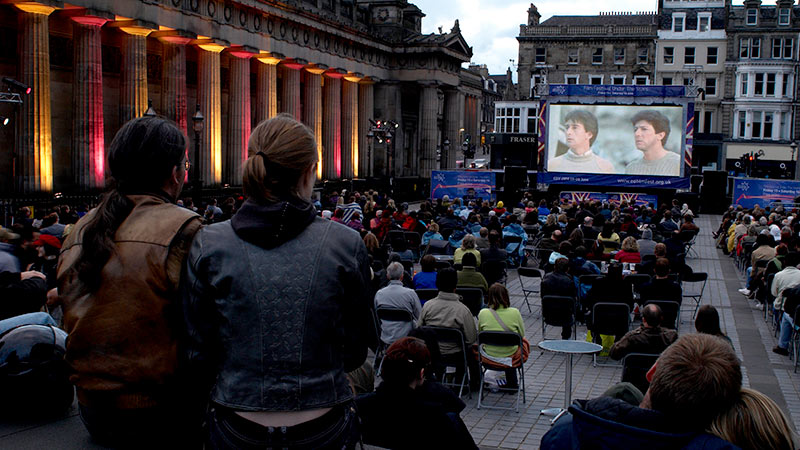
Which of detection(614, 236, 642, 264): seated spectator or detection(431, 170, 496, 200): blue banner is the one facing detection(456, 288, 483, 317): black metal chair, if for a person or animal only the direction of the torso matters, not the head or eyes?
the blue banner

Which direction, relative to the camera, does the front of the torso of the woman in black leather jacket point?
away from the camera

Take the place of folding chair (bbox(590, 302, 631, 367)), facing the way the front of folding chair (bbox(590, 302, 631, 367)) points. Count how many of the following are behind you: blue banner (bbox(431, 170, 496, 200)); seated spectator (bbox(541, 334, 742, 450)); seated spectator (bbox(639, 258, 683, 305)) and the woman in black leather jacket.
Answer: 2

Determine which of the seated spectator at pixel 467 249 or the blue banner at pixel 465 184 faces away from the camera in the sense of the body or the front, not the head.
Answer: the seated spectator

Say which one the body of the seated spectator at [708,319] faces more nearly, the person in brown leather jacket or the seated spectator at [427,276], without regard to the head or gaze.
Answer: the seated spectator

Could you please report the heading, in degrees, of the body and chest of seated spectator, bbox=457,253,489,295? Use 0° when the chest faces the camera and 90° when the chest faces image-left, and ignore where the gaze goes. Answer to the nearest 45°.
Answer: approximately 180°

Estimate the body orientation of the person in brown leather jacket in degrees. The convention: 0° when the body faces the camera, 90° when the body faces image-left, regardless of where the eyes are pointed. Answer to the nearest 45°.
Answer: approximately 225°

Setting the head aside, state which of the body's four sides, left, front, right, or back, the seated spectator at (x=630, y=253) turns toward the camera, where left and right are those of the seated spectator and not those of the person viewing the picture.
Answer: back

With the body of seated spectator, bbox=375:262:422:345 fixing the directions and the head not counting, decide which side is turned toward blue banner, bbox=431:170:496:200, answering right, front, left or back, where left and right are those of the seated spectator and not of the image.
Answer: front

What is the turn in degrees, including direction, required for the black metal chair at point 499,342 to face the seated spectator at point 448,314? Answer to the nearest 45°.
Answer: approximately 90° to its left

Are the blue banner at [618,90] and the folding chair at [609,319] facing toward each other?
yes

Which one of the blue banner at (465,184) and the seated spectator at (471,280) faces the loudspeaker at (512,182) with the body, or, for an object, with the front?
the seated spectator

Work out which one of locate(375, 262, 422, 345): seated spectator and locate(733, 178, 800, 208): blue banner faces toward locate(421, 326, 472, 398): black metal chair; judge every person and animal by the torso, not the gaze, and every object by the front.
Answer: the blue banner

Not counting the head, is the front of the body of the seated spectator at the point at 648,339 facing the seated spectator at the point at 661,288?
yes

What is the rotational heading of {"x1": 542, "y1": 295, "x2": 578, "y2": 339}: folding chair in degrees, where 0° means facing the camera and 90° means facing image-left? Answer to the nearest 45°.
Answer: approximately 180°

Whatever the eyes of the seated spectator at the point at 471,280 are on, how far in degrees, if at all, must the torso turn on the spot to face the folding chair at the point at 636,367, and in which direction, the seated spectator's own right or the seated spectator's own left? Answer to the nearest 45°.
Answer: approximately 180°

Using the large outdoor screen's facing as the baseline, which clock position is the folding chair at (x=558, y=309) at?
The folding chair is roughly at 12 o'clock from the large outdoor screen.

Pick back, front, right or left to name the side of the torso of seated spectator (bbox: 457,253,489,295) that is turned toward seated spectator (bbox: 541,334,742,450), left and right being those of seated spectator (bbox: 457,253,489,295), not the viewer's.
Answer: back

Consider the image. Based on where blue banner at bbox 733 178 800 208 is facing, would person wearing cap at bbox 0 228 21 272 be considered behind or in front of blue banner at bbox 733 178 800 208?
in front

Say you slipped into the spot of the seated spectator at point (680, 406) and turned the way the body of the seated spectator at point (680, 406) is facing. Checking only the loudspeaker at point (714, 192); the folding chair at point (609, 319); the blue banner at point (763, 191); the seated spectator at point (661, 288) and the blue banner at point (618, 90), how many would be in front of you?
5
